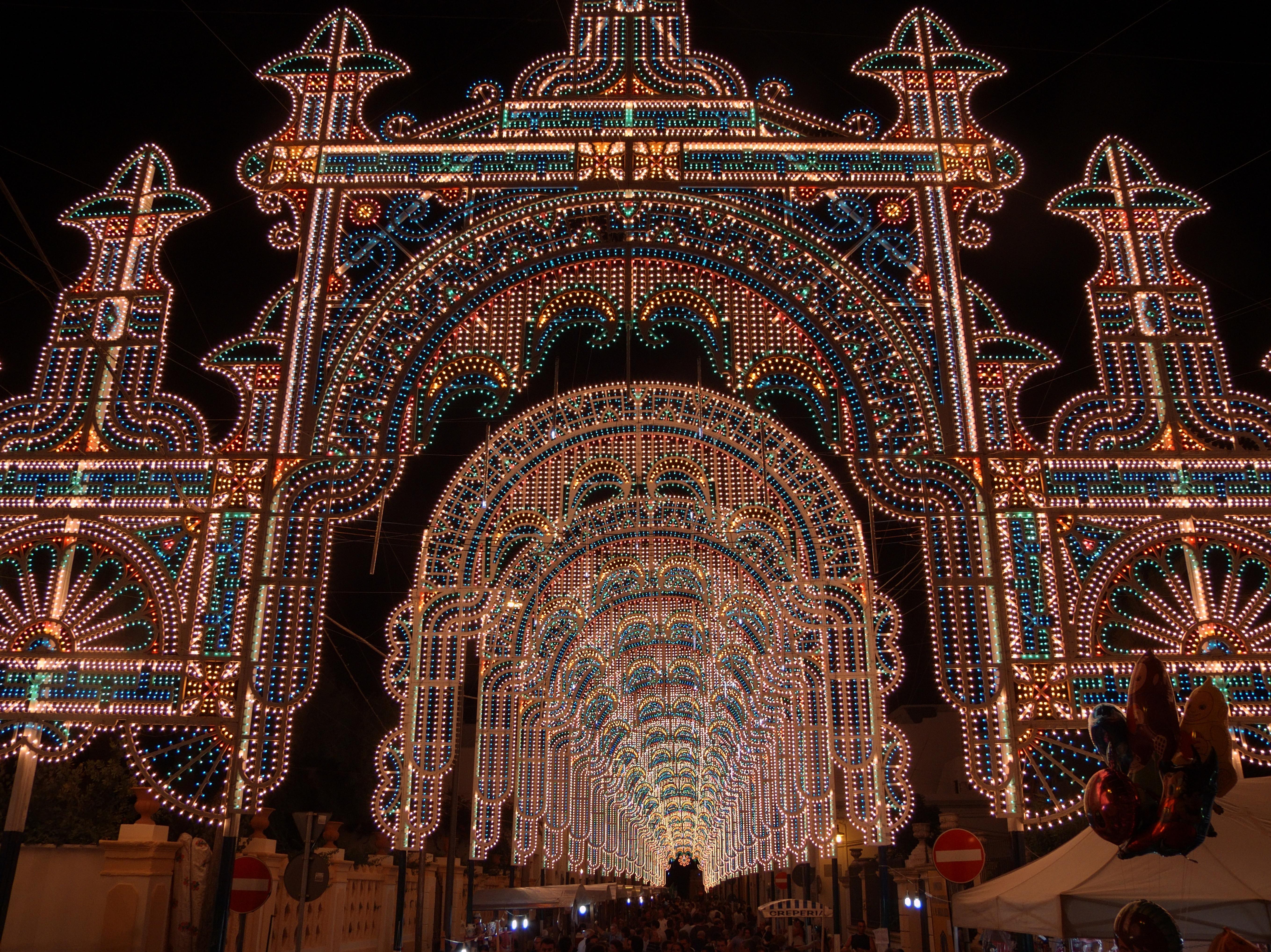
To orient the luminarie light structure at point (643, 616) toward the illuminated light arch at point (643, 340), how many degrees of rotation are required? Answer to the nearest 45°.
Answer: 0° — it already faces it

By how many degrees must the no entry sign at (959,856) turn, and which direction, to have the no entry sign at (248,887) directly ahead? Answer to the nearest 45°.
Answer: approximately 90° to its right

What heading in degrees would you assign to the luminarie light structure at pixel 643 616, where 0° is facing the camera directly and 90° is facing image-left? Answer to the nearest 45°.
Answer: approximately 0°

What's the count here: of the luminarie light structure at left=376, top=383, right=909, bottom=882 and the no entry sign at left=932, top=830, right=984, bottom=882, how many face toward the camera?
2

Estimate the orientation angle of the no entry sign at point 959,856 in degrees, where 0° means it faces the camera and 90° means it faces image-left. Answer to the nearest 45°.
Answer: approximately 0°

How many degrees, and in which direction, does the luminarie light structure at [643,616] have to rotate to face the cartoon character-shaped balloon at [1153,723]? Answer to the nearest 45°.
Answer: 0° — it already faces it

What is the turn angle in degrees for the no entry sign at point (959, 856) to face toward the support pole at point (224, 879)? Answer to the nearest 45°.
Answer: approximately 90° to its right

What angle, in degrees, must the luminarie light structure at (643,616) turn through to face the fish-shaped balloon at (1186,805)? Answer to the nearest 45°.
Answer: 0° — it already faces it
